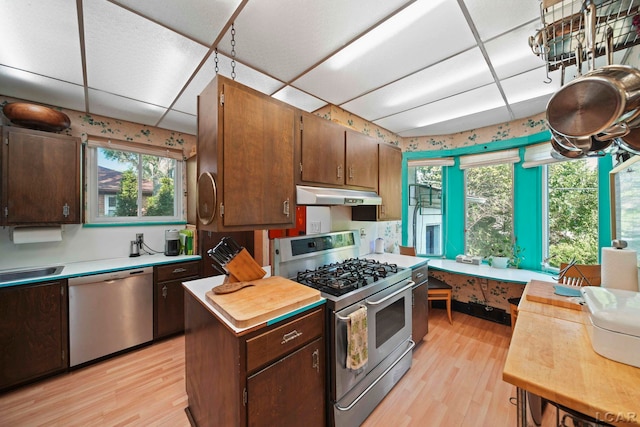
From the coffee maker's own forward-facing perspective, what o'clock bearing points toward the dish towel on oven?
The dish towel on oven is roughly at 11 o'clock from the coffee maker.

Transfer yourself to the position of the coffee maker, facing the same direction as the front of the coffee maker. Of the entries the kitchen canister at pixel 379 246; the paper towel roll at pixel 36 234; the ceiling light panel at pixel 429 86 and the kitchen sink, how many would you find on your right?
2

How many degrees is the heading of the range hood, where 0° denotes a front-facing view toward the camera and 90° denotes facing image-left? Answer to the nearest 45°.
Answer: approximately 315°

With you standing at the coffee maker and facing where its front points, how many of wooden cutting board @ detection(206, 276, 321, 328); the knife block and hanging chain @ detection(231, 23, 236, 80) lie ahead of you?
3

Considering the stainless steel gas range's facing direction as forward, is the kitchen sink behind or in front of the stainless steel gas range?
behind

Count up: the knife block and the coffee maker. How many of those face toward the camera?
1

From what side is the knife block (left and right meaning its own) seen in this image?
left

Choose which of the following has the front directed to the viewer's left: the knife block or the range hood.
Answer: the knife block

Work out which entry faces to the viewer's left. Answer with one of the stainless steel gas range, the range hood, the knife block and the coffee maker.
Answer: the knife block

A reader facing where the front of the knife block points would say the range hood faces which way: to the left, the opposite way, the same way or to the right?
to the left

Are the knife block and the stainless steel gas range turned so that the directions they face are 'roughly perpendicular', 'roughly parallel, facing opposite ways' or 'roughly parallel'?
roughly perpendicular
